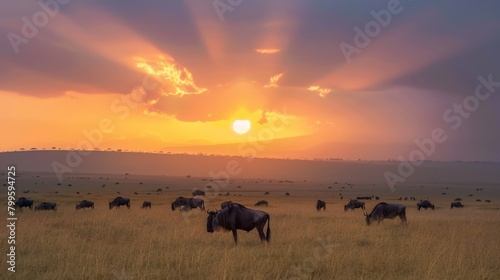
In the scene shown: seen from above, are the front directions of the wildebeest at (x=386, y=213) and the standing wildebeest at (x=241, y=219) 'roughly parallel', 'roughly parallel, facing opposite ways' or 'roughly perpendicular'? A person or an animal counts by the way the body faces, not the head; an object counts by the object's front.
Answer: roughly parallel

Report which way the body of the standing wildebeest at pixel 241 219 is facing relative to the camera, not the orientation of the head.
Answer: to the viewer's left

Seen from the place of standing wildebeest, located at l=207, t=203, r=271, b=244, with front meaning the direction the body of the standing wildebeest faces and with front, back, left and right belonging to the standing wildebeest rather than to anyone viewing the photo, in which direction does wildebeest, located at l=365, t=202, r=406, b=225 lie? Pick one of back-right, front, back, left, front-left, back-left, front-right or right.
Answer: back-right

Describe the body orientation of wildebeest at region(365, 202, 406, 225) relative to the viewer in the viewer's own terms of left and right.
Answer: facing to the left of the viewer

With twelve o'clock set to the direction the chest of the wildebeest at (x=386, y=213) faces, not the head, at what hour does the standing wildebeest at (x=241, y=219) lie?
The standing wildebeest is roughly at 10 o'clock from the wildebeest.

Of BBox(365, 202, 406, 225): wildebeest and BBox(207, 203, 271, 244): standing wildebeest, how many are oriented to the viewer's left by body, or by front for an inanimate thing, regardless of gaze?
2
